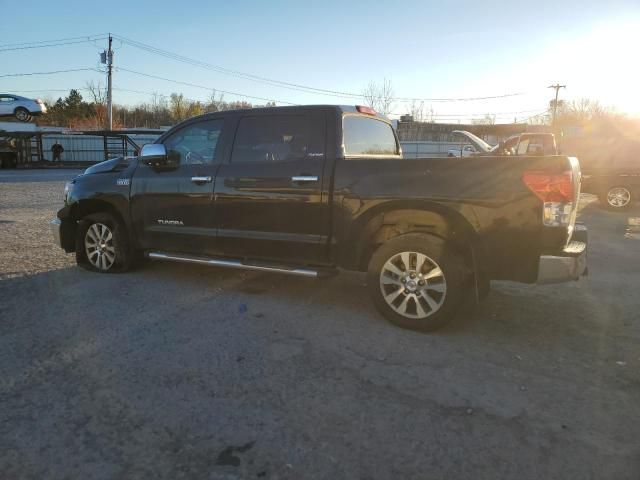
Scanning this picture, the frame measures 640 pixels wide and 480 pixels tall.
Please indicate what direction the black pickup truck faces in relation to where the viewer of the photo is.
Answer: facing away from the viewer and to the left of the viewer

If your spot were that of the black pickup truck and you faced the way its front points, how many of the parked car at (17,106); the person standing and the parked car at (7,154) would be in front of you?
3

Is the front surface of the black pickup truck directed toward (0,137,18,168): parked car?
yes

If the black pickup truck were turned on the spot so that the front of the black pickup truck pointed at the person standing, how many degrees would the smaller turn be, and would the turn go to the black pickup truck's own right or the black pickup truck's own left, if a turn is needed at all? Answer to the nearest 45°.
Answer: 0° — it already faces them

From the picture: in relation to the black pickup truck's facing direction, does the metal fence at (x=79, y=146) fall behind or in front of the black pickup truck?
in front
